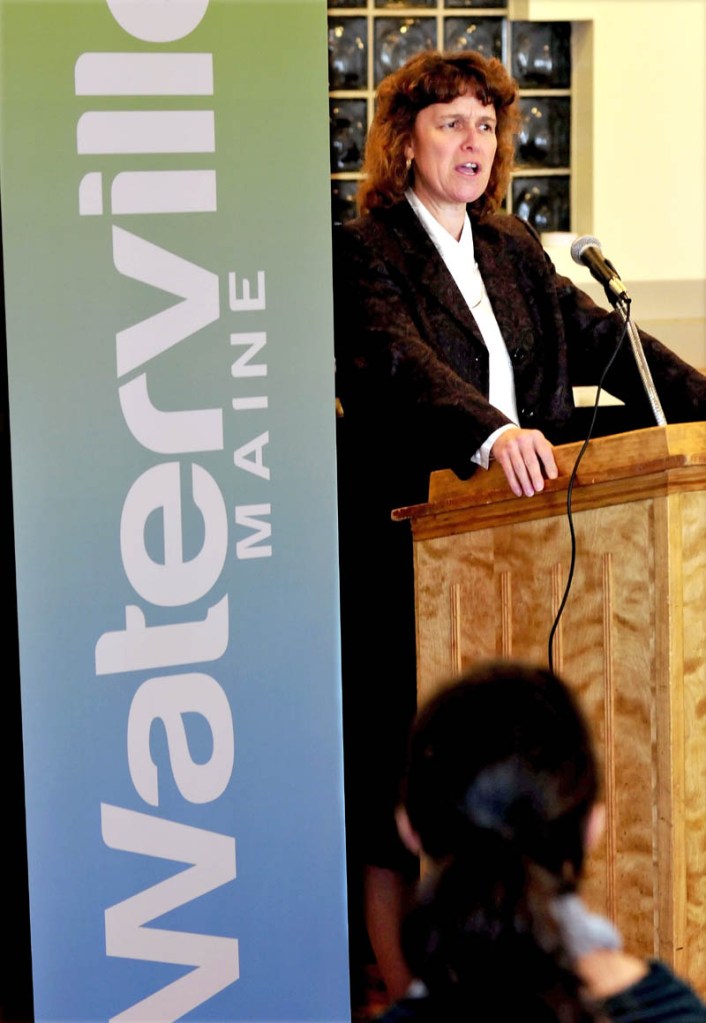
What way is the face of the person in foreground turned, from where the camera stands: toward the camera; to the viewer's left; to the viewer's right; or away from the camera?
away from the camera

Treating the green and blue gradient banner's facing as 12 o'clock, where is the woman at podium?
The woman at podium is roughly at 7 o'clock from the green and blue gradient banner.

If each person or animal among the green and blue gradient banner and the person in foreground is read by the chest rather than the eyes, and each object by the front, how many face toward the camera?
1

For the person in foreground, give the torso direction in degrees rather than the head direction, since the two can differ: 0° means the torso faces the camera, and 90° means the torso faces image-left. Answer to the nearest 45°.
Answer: approximately 180°

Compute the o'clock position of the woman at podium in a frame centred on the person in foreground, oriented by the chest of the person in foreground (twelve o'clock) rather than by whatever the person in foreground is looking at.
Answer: The woman at podium is roughly at 12 o'clock from the person in foreground.

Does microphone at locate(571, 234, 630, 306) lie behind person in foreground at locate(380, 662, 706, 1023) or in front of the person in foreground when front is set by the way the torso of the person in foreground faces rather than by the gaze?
in front

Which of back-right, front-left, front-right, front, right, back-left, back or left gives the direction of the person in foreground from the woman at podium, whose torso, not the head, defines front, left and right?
front-right

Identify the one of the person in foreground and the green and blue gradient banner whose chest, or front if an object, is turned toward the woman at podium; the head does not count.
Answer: the person in foreground

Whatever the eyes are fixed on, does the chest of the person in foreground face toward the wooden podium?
yes

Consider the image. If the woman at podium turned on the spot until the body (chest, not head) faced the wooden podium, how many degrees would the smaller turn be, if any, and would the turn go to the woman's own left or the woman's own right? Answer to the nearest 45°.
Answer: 0° — they already face it

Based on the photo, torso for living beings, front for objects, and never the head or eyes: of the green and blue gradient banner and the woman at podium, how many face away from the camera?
0

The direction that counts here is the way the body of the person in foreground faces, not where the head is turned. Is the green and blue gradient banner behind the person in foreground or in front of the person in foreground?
in front

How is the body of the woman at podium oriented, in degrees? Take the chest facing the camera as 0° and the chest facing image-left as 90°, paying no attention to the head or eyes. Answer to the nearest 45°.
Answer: approximately 315°

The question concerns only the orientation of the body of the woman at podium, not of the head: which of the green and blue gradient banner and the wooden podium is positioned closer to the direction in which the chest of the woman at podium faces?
the wooden podium
